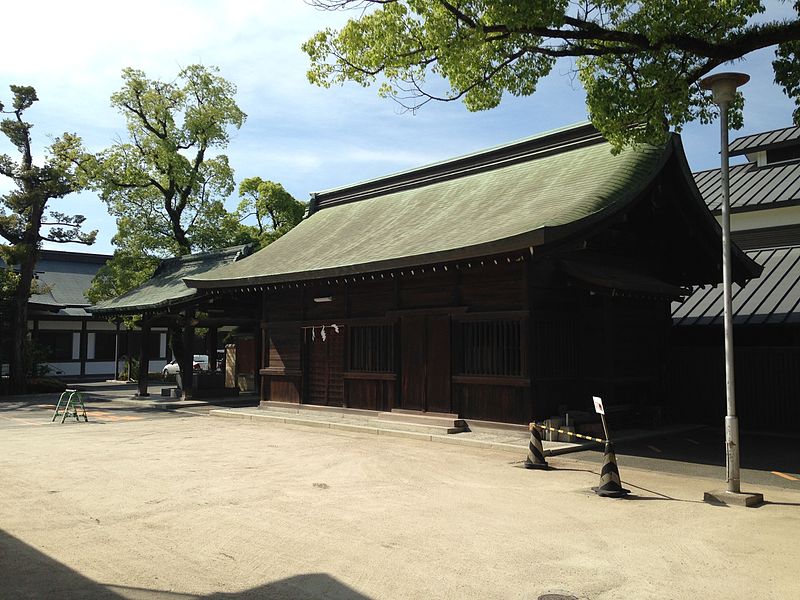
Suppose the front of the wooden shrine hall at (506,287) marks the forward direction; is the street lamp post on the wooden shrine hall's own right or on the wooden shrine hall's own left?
on the wooden shrine hall's own left

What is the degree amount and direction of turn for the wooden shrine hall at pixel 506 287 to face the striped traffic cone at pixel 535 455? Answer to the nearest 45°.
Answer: approximately 45° to its left

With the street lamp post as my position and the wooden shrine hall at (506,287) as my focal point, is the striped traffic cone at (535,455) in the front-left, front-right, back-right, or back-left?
front-left

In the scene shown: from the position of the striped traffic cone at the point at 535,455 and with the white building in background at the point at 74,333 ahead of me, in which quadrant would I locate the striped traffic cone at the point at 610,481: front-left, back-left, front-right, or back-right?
back-left

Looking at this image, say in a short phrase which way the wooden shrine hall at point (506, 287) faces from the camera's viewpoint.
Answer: facing the viewer and to the left of the viewer

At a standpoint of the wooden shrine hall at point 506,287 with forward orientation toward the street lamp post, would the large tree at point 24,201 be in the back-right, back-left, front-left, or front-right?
back-right

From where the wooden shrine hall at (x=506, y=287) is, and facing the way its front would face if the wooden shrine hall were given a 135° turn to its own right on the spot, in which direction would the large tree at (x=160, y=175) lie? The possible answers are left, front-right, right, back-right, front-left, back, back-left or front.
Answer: front-left

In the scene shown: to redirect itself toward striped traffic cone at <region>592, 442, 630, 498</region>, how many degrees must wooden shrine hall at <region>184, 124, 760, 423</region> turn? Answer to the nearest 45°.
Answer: approximately 45° to its left

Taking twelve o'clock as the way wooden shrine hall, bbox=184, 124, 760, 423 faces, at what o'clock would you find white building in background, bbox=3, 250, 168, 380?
The white building in background is roughly at 3 o'clock from the wooden shrine hall.

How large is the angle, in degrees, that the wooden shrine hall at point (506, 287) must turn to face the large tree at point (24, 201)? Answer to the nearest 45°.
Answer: approximately 90° to its right
